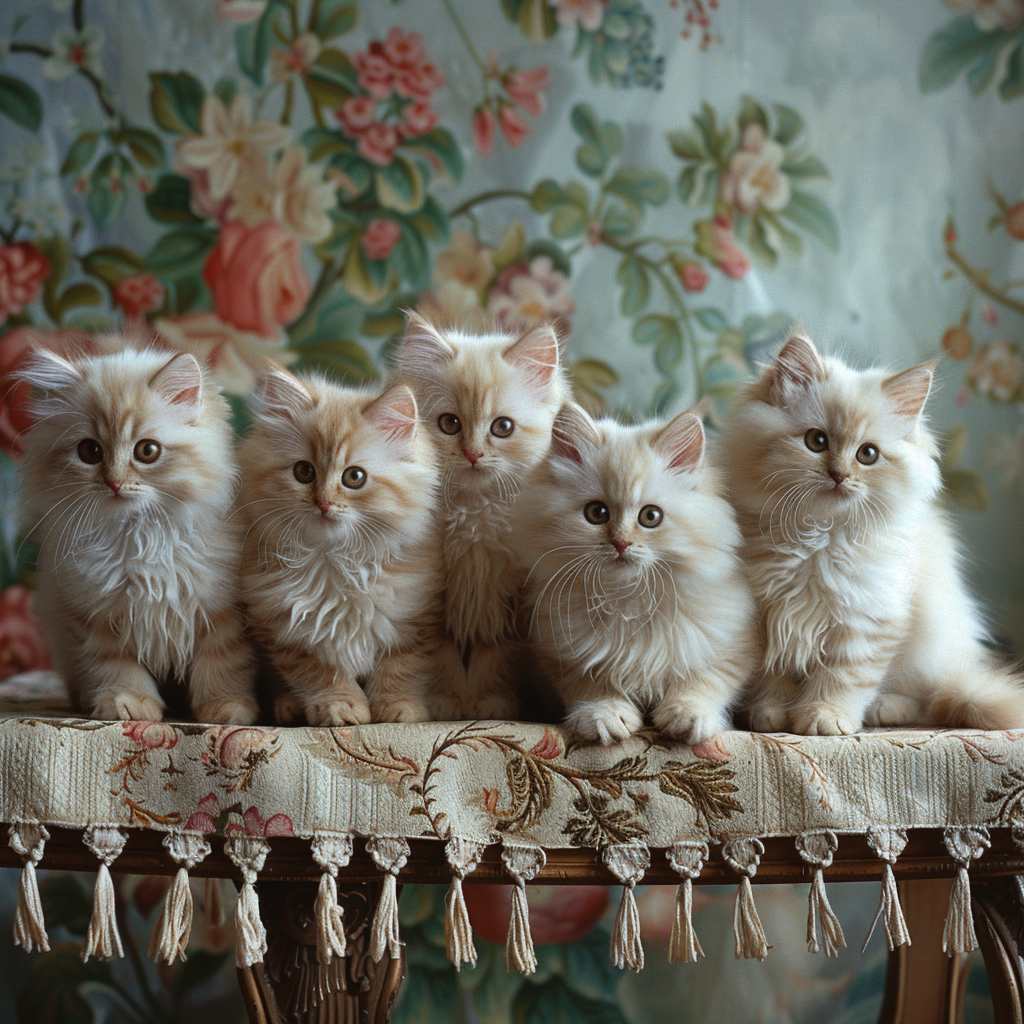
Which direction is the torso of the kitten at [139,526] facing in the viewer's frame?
toward the camera

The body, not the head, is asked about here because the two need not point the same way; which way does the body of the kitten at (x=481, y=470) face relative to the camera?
toward the camera

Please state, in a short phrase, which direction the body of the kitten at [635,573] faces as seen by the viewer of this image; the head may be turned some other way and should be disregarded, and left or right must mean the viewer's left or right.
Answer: facing the viewer

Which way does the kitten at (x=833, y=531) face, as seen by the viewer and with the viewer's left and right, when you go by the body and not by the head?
facing the viewer and to the left of the viewer
